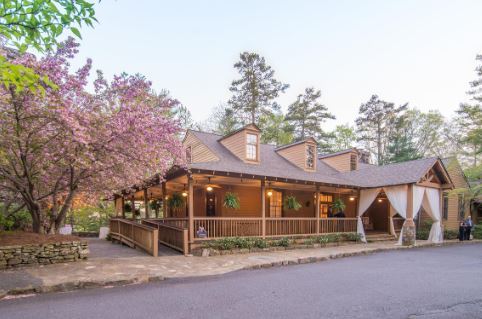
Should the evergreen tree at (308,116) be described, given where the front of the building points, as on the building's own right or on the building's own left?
on the building's own left

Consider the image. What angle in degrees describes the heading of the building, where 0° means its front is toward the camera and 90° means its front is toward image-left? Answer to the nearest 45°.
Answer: approximately 315°

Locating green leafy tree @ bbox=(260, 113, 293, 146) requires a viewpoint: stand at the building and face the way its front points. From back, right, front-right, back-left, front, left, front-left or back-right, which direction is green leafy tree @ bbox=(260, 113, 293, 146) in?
back-left

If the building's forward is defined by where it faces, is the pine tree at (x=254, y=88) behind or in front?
behind

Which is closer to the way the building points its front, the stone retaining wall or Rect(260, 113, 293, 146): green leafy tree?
the stone retaining wall
